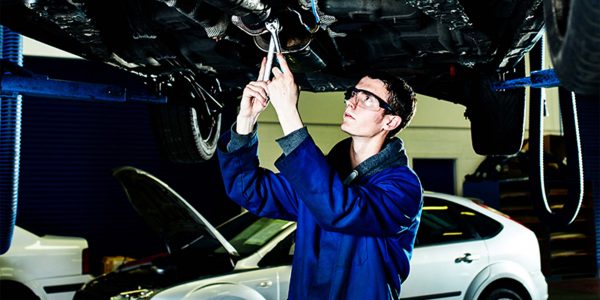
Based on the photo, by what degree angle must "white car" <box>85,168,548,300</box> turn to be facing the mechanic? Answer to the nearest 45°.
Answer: approximately 45° to its left

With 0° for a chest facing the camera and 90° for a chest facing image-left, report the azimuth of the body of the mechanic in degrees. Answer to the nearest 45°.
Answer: approximately 45°

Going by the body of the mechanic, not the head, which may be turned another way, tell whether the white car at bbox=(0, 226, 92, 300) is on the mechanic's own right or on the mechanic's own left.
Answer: on the mechanic's own right
